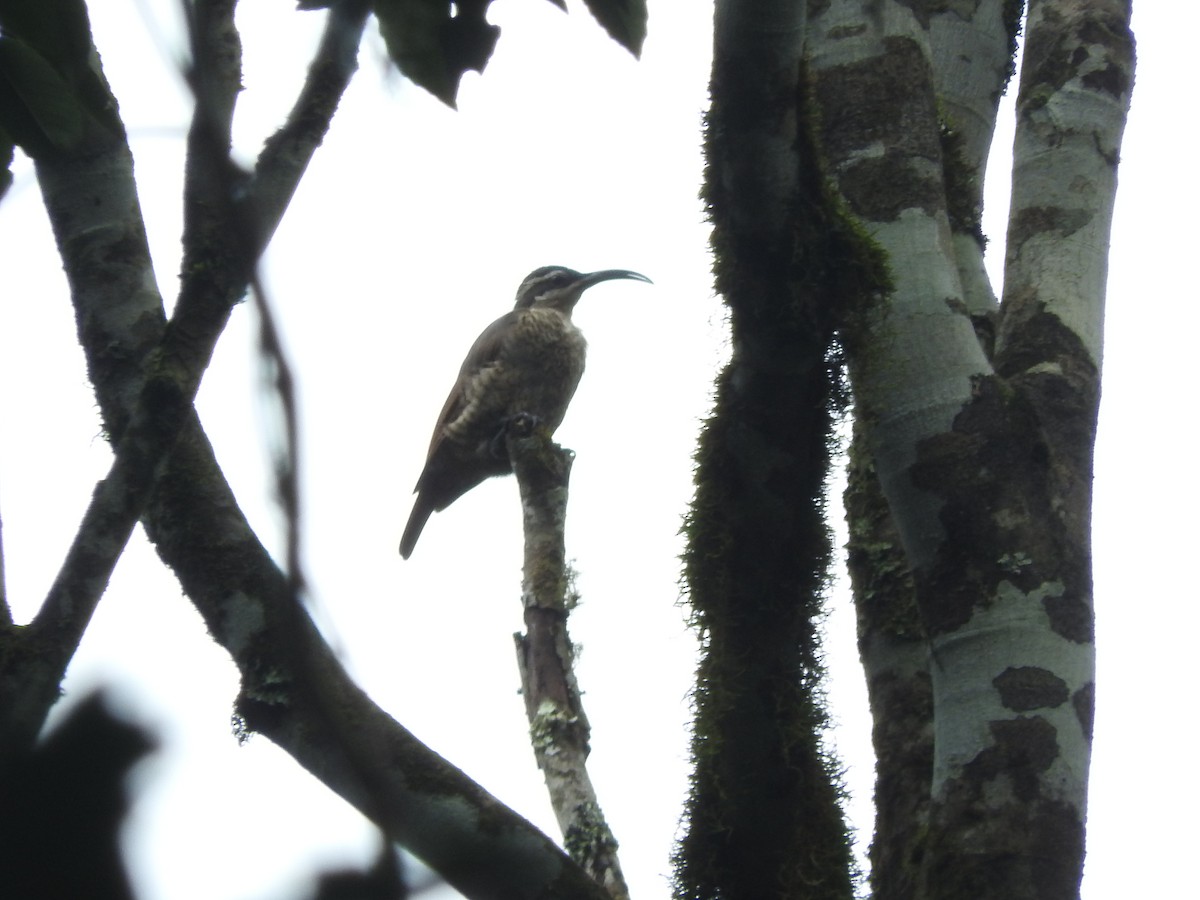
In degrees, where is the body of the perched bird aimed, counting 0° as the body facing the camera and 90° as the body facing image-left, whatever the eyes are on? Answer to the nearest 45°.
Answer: approximately 270°
